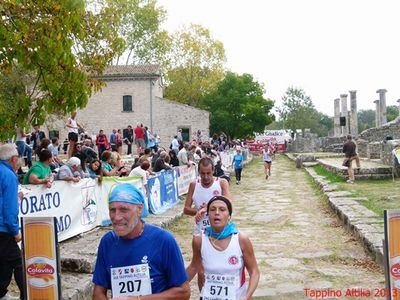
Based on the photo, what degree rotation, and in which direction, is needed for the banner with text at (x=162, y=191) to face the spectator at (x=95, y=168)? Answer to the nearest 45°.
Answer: approximately 90° to its right

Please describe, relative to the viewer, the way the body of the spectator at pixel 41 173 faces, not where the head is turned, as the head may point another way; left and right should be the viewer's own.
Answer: facing to the right of the viewer

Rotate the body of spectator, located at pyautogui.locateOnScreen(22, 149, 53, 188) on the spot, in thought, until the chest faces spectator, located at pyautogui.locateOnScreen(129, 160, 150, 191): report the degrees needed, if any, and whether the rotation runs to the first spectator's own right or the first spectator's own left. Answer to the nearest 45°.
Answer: approximately 45° to the first spectator's own left

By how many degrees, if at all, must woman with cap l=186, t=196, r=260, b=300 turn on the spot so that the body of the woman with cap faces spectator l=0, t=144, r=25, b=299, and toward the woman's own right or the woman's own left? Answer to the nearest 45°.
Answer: approximately 135° to the woman's own right

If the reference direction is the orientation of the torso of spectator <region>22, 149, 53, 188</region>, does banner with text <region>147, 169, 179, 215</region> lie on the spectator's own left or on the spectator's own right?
on the spectator's own left

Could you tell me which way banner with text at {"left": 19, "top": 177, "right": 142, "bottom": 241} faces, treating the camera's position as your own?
facing the viewer and to the right of the viewer

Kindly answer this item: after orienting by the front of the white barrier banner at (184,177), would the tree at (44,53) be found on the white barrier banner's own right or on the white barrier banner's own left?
on the white barrier banner's own right

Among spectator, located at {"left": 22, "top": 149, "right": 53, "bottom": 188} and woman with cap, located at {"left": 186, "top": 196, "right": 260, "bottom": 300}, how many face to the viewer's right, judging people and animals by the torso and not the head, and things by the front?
1

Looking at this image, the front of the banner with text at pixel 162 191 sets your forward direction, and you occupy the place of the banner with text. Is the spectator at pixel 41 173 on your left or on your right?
on your right

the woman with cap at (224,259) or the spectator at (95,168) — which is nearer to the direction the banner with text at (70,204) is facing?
the woman with cap
